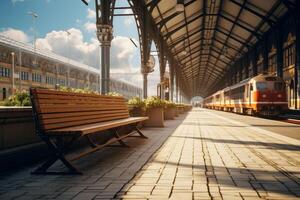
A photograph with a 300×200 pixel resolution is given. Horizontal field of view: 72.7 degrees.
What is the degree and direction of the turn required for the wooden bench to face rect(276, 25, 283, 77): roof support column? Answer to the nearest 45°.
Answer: approximately 90° to its left

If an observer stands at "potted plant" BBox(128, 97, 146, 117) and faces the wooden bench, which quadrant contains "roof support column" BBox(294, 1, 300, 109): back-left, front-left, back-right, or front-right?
back-left

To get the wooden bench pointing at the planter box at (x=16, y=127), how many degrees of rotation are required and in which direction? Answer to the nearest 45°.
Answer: approximately 180°

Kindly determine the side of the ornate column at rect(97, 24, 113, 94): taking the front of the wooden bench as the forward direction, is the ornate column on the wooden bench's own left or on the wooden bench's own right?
on the wooden bench's own left

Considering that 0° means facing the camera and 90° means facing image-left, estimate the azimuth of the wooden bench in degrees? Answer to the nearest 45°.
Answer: approximately 315°

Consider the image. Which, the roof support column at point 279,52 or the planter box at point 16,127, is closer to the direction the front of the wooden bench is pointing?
the roof support column

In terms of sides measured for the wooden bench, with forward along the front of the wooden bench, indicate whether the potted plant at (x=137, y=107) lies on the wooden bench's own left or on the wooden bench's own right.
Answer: on the wooden bench's own left

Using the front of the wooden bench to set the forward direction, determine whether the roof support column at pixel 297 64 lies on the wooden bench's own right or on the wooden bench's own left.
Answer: on the wooden bench's own left
